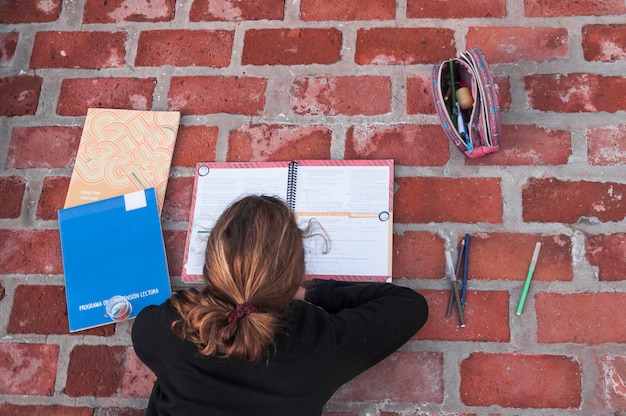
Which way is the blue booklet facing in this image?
toward the camera

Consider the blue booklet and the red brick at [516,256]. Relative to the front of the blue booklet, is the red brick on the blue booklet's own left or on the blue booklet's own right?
on the blue booklet's own left

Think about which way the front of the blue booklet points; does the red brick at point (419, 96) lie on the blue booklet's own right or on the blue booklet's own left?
on the blue booklet's own left
